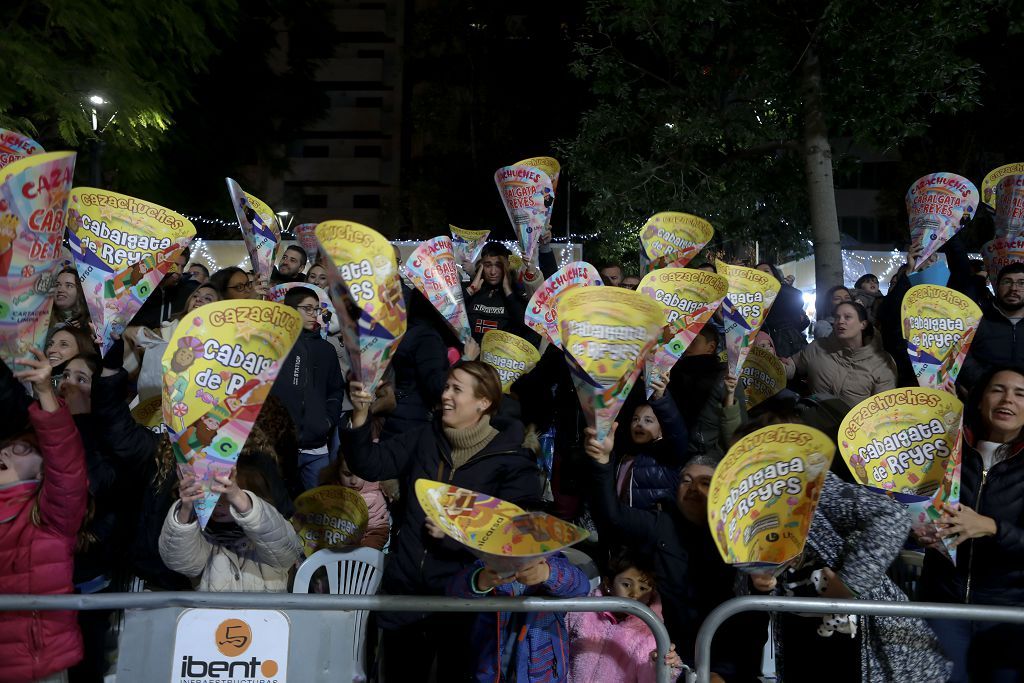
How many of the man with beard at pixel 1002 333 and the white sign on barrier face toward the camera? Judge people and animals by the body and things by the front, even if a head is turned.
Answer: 2

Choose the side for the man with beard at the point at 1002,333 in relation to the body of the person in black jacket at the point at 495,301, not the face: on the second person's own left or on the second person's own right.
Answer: on the second person's own left

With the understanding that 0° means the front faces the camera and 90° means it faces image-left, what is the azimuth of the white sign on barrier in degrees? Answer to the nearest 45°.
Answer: approximately 0°

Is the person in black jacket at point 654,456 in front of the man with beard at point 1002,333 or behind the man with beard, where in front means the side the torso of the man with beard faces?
in front

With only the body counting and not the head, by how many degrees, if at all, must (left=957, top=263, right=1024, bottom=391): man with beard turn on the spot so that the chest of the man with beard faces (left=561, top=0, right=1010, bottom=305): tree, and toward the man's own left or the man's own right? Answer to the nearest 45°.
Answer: approximately 135° to the man's own right

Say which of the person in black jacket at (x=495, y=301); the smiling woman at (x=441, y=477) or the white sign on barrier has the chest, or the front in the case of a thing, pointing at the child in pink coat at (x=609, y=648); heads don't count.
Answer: the person in black jacket

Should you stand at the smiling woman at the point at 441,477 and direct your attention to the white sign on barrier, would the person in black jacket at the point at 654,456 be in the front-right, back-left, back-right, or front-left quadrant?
back-left

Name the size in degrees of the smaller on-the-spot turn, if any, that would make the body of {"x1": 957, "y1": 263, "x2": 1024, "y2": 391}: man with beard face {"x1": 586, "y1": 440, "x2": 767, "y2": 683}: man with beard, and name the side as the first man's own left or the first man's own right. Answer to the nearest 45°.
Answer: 0° — they already face them
